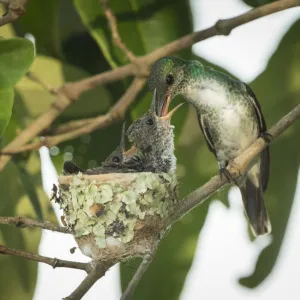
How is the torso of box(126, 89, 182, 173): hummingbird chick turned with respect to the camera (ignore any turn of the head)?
to the viewer's right
